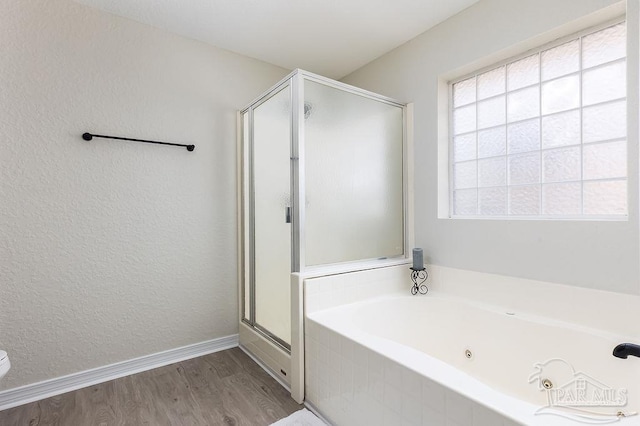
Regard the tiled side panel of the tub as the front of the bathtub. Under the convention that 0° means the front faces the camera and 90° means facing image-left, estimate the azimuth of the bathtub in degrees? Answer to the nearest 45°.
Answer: approximately 45°

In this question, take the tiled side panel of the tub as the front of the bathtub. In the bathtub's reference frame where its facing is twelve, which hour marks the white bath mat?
The white bath mat is roughly at 1 o'clock from the bathtub.

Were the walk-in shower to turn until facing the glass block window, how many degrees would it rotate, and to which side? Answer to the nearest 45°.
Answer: approximately 135° to its left

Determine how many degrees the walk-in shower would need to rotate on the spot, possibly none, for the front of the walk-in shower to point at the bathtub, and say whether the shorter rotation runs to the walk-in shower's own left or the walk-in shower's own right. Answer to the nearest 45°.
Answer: approximately 90° to the walk-in shower's own left

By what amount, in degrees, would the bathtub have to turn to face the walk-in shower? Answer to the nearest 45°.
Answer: approximately 45° to its right
